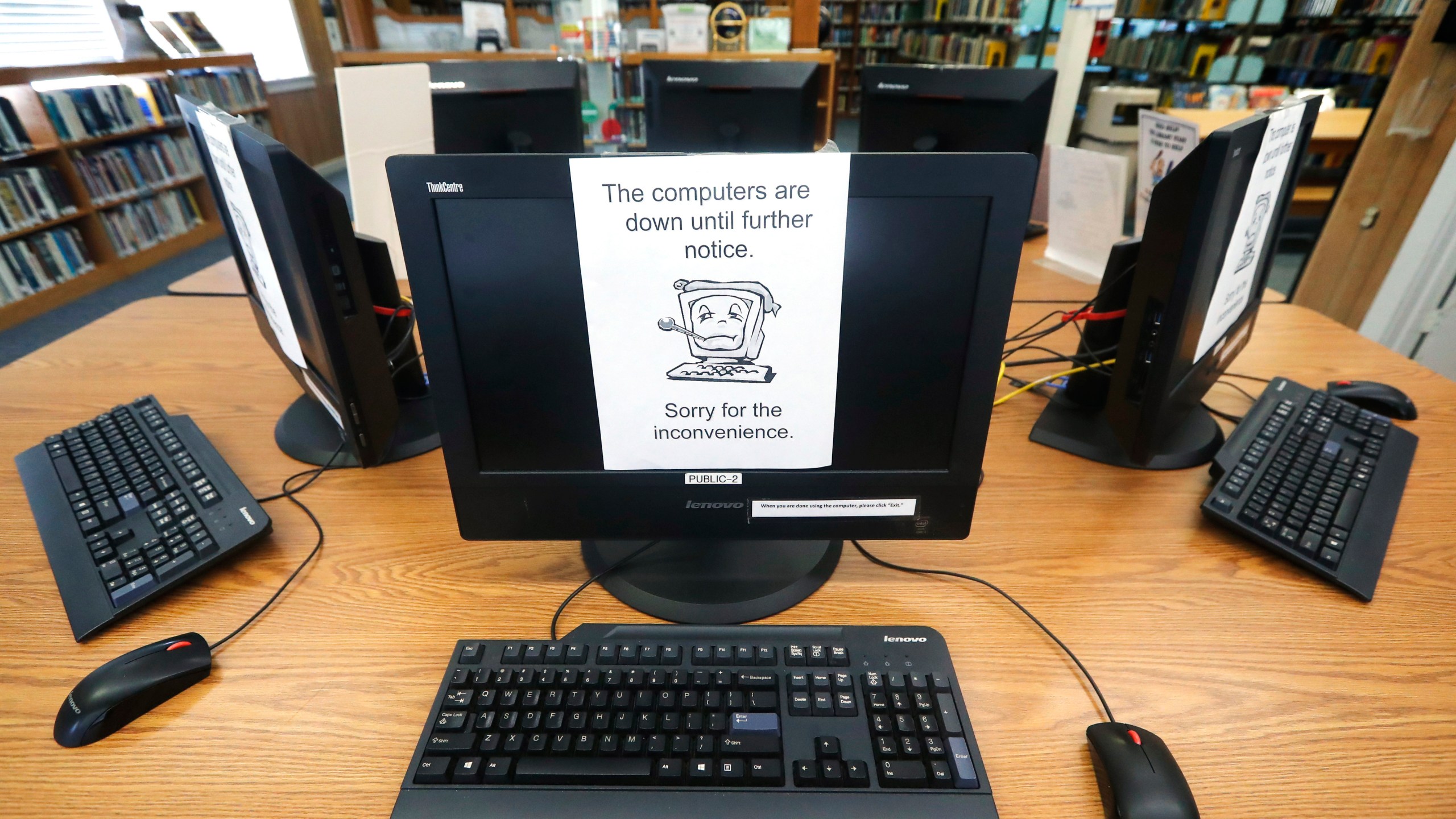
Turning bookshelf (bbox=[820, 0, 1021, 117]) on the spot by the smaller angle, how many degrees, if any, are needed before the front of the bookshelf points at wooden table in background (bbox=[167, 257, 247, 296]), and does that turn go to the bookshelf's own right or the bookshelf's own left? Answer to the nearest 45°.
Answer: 0° — it already faces it

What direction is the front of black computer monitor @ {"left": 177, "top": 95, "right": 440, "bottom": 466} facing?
to the viewer's left

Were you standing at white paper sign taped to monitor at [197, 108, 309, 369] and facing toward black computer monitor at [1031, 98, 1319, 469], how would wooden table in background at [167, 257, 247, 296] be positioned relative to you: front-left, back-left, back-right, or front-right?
back-left

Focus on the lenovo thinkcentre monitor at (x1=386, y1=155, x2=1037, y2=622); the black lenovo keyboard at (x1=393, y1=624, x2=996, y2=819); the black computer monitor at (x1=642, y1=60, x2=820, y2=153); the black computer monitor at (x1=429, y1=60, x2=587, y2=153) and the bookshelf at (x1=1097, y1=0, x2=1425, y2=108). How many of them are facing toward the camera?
3

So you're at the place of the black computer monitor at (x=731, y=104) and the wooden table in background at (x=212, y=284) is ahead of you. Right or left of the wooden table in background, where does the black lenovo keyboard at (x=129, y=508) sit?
left

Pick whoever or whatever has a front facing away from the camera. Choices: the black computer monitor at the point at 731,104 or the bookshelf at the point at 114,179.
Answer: the black computer monitor

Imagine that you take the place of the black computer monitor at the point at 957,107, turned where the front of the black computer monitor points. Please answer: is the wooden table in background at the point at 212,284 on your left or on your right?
on your left

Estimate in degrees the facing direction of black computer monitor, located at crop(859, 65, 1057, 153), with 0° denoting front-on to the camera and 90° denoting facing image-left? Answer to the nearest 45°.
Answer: approximately 180°

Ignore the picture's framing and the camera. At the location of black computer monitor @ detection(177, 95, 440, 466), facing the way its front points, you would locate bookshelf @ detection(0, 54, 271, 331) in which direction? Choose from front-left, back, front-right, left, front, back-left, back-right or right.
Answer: right

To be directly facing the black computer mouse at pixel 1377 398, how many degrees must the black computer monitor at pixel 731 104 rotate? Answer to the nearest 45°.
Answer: approximately 135° to its right

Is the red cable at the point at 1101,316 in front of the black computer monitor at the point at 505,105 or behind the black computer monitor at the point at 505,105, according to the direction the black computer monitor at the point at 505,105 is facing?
behind

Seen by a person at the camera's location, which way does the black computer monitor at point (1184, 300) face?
facing to the right of the viewer

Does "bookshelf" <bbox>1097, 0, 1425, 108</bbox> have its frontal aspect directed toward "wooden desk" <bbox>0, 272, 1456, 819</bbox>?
yes

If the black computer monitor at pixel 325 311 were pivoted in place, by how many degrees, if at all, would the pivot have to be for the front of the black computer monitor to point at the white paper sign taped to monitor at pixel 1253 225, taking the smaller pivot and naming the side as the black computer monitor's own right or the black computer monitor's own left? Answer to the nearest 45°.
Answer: approximately 135° to the black computer monitor's own left

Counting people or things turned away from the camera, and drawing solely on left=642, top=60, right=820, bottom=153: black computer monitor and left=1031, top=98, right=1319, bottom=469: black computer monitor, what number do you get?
1
